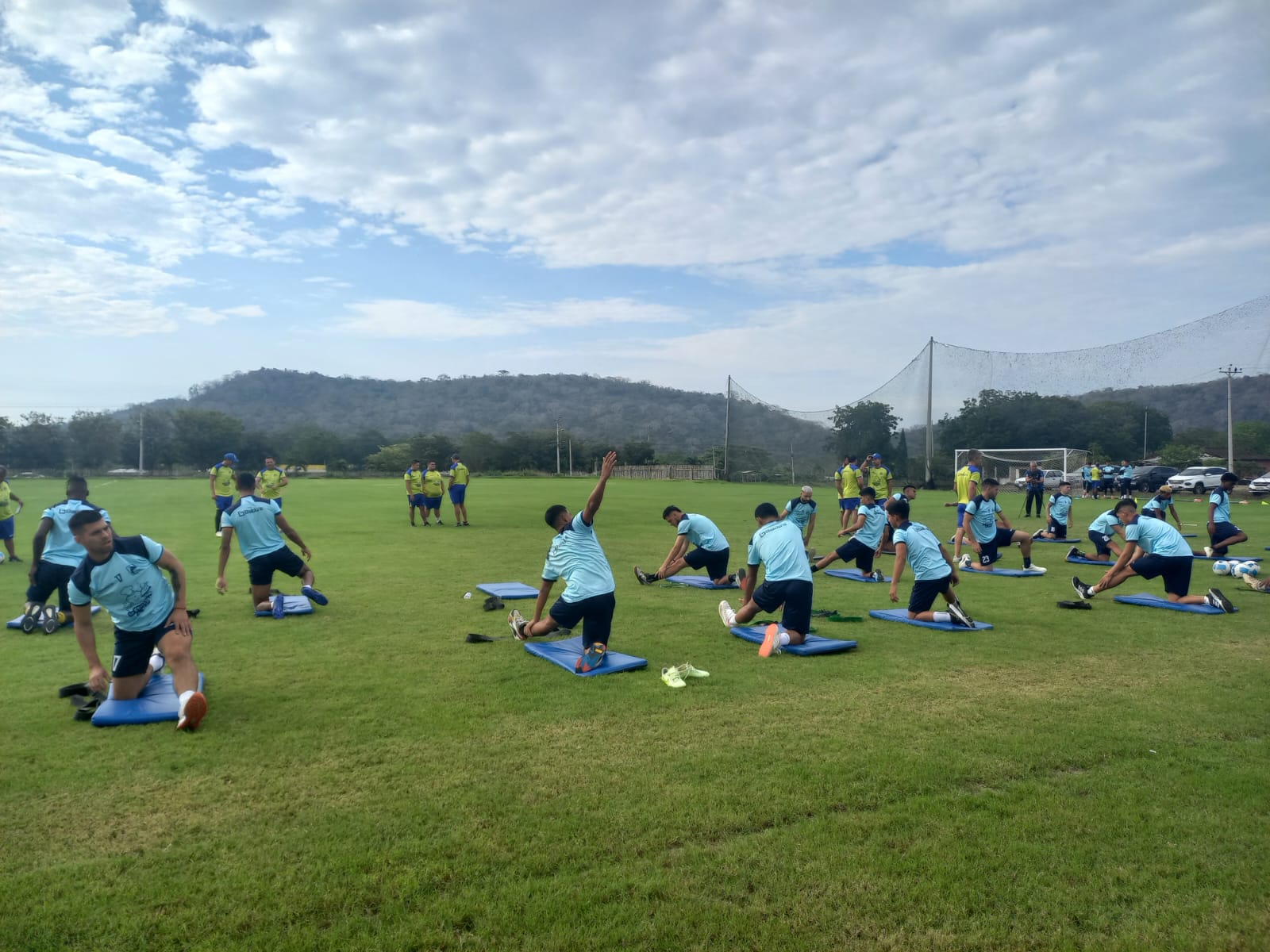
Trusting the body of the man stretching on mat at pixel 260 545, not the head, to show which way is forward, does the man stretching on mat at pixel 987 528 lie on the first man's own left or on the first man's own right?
on the first man's own right

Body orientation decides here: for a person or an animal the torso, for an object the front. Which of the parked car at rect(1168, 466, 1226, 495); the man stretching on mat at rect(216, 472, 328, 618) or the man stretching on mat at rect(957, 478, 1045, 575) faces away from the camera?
the man stretching on mat at rect(216, 472, 328, 618)

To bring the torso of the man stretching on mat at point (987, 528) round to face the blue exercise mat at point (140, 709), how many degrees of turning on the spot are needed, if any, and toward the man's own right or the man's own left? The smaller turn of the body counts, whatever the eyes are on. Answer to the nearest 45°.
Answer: approximately 90° to the man's own right

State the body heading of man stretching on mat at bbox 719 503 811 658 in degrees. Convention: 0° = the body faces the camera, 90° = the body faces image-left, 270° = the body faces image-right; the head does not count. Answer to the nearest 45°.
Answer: approximately 135°

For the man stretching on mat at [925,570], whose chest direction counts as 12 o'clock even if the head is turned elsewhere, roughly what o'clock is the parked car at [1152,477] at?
The parked car is roughly at 2 o'clock from the man stretching on mat.

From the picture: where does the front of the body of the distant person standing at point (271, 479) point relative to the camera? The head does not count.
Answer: toward the camera

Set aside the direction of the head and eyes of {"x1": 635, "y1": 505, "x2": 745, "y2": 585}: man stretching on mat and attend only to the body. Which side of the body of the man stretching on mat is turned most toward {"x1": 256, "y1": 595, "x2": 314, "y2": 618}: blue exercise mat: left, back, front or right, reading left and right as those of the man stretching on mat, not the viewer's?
front

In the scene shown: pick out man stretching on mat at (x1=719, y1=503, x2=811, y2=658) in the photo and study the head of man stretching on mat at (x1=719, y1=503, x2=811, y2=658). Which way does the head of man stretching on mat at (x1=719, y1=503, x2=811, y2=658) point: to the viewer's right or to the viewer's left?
to the viewer's left

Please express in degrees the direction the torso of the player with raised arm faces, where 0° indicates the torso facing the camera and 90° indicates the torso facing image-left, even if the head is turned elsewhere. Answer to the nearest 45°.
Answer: approximately 135°

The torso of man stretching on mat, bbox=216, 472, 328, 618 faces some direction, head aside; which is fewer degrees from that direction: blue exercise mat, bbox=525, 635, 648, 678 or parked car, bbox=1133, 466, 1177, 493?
the parked car

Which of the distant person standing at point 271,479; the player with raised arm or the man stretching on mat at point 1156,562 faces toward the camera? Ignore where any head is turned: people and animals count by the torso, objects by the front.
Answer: the distant person standing

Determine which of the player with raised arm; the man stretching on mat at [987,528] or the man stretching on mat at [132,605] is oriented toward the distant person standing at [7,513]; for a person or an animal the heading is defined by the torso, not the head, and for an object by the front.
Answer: the player with raised arm

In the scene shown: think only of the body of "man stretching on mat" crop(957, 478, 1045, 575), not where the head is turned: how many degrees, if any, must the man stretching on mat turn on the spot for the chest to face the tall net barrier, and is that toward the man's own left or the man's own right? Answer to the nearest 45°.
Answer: approximately 135° to the man's own left

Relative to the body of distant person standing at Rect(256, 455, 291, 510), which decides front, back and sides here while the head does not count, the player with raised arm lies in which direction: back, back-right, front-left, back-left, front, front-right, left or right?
front

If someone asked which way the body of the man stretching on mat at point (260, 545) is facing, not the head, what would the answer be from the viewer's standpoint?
away from the camera

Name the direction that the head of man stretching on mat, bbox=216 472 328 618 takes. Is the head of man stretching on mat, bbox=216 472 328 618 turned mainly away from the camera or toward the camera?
away from the camera
